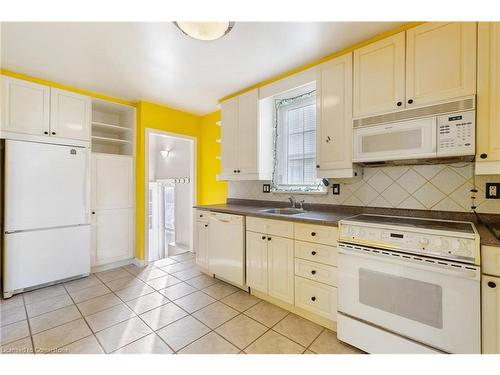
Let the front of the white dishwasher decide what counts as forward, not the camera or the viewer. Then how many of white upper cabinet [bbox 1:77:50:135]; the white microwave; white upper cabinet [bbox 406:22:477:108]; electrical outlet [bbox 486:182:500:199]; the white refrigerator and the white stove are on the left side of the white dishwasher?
4

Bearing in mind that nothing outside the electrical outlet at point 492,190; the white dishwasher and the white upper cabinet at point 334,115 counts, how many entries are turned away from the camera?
0

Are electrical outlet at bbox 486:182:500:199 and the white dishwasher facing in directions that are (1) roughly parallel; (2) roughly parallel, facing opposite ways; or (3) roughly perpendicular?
roughly parallel

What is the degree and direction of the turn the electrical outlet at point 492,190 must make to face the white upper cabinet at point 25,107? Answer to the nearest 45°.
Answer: approximately 45° to its right

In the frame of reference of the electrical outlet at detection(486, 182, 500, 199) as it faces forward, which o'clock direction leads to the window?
The window is roughly at 3 o'clock from the electrical outlet.

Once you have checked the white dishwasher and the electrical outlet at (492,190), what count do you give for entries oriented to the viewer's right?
0

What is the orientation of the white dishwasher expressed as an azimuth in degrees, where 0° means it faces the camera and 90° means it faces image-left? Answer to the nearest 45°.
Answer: approximately 45°

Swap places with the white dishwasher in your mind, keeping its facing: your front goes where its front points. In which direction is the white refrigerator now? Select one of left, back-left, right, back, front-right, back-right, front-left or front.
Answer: front-right

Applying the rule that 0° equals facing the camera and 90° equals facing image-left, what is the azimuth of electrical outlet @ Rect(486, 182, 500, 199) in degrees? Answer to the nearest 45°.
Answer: approximately 0°

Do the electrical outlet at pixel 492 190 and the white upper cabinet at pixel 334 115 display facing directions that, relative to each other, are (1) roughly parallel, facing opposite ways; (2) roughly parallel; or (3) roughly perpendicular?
roughly parallel

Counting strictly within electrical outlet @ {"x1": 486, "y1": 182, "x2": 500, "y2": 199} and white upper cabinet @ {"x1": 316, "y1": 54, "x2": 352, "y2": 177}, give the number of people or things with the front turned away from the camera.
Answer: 0

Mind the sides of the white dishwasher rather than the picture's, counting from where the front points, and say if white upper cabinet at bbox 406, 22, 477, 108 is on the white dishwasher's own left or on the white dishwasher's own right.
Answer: on the white dishwasher's own left

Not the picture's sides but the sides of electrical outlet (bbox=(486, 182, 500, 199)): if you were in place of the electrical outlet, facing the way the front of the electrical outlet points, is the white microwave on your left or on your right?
on your right

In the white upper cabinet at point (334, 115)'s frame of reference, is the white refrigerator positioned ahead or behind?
ahead

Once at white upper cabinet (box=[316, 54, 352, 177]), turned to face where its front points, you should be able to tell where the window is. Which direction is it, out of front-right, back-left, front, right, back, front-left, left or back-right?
right
